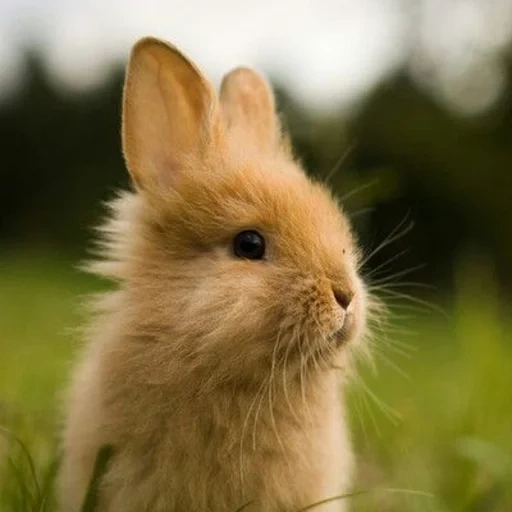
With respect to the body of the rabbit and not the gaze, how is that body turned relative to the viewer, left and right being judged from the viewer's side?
facing the viewer and to the right of the viewer
